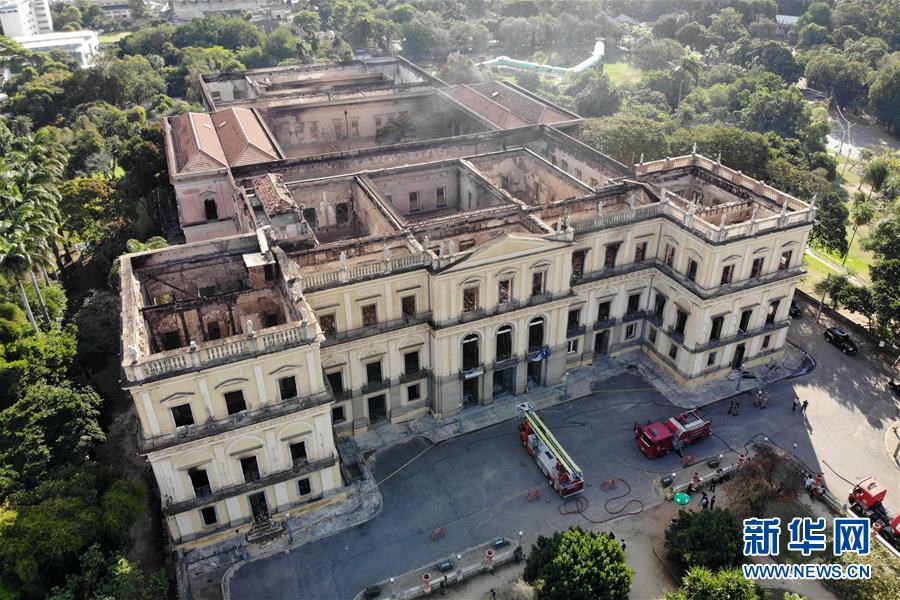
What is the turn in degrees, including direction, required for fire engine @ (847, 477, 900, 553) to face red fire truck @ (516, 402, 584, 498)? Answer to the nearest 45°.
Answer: approximately 90° to its left

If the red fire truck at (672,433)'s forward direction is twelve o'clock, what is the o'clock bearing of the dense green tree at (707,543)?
The dense green tree is roughly at 10 o'clock from the red fire truck.

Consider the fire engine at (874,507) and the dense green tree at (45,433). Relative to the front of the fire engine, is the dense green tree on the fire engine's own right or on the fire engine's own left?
on the fire engine's own left

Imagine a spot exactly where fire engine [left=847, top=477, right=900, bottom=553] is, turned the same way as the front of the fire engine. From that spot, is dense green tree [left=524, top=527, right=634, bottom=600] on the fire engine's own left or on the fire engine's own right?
on the fire engine's own left

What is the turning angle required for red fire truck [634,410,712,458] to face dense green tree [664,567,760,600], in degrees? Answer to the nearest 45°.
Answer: approximately 45° to its left

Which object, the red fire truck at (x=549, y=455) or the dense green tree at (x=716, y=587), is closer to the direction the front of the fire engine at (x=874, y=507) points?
the red fire truck

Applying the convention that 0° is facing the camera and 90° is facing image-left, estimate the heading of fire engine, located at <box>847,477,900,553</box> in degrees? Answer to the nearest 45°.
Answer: approximately 135°

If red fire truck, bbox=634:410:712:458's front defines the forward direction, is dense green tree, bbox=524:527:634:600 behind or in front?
in front

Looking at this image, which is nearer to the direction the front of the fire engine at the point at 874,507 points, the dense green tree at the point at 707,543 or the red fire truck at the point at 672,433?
the red fire truck

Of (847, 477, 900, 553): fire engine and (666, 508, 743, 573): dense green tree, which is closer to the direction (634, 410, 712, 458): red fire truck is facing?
the dense green tree

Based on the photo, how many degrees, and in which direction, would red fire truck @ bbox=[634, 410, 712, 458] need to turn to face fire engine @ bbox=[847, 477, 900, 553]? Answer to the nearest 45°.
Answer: approximately 135° to its left

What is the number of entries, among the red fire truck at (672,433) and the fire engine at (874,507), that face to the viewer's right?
0

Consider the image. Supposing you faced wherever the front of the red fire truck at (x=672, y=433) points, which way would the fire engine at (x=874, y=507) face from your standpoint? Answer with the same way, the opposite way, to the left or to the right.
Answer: to the right
